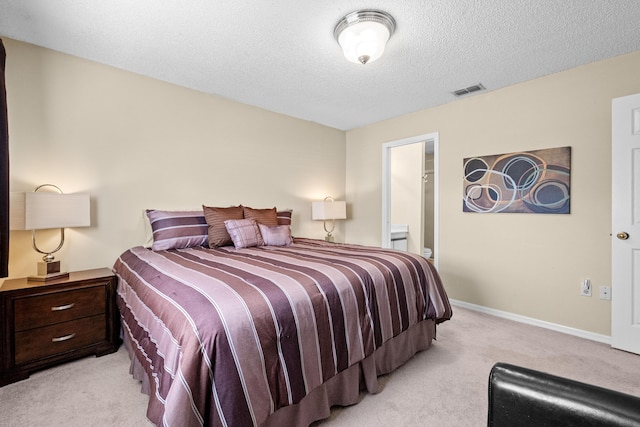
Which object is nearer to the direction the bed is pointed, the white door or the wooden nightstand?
the white door

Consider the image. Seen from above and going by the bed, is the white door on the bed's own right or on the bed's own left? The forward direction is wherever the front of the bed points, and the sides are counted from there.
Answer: on the bed's own left

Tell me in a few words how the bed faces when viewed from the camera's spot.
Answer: facing the viewer and to the right of the viewer

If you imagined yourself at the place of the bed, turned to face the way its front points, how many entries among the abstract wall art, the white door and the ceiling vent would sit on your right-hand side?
0

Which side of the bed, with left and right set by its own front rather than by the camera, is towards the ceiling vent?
left

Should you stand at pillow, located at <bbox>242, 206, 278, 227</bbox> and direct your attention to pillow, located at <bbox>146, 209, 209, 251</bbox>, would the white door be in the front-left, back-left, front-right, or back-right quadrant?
back-left
